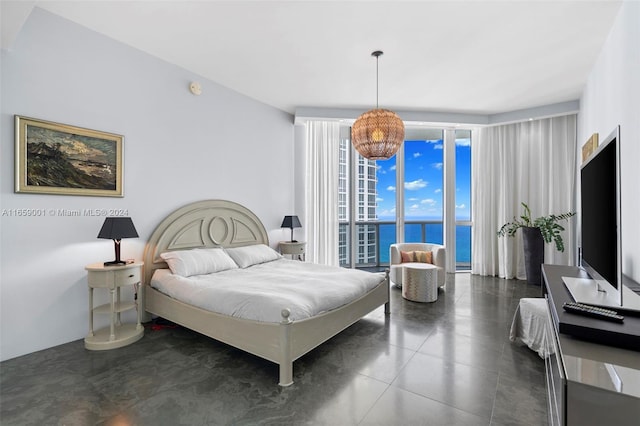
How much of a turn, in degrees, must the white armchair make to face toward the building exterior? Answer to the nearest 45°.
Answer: approximately 135° to its right

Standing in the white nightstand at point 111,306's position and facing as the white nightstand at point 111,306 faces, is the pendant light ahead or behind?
ahead

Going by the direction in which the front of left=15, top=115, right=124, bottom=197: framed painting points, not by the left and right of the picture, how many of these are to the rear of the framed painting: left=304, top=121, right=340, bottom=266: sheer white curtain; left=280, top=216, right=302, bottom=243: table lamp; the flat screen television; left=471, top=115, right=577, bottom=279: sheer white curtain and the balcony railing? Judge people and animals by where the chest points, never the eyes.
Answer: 0

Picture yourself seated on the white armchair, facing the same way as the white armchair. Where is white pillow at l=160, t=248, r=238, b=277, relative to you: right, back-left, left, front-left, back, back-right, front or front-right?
front-right

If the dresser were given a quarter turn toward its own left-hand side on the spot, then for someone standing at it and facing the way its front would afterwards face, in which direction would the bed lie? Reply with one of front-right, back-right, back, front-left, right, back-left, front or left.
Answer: right

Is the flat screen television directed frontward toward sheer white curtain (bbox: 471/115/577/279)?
no

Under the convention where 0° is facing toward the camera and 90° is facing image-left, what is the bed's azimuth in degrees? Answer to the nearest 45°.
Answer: approximately 315°

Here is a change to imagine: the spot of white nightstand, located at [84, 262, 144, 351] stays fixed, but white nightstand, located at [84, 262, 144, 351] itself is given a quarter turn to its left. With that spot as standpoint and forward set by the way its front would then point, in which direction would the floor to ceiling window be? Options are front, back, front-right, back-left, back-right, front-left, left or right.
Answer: front-right

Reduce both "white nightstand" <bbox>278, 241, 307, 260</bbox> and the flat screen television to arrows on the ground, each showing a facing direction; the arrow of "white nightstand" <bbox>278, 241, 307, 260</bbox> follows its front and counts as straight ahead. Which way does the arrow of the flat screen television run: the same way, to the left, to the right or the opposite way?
the opposite way

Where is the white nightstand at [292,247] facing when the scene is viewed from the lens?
facing the viewer and to the right of the viewer

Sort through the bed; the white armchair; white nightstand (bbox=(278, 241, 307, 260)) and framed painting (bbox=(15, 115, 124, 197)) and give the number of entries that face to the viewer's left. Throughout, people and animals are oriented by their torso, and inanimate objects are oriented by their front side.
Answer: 0

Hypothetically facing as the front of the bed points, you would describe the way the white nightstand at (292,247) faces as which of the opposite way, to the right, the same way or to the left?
the same way

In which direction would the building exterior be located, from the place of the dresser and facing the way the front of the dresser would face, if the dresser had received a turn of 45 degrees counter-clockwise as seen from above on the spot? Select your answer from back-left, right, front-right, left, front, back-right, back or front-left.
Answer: right

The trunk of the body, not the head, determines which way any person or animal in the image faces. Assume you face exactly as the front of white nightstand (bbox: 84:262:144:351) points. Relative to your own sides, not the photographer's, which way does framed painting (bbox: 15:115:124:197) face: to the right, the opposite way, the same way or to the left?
the same way

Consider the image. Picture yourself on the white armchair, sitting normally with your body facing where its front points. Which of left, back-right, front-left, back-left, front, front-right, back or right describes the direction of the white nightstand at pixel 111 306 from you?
front-right

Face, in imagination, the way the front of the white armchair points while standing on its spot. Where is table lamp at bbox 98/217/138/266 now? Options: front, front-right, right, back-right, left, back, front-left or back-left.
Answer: front-right

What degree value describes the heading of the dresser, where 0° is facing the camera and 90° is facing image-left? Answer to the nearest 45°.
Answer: approximately 90°

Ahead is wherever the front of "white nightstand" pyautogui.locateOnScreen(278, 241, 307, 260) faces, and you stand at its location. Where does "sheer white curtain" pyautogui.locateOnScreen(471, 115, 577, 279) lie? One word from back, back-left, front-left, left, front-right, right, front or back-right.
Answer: front-left
